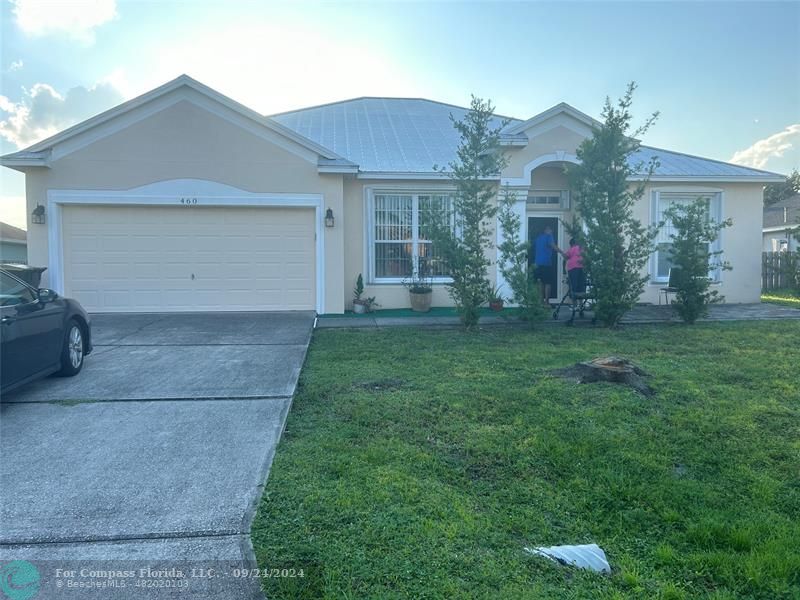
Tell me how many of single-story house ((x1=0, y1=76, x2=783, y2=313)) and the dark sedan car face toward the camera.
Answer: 1

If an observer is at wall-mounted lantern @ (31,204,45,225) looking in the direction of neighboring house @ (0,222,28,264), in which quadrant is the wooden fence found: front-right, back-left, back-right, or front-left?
back-right

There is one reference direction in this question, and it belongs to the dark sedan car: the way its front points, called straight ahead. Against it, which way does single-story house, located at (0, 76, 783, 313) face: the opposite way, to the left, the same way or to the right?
the opposite way

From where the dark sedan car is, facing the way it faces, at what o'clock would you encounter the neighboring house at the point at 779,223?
The neighboring house is roughly at 1 o'clock from the dark sedan car.

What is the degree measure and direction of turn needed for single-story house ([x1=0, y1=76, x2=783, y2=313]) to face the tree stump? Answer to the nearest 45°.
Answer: approximately 45° to its left

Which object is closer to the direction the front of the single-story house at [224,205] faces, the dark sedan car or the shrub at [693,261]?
the dark sedan car

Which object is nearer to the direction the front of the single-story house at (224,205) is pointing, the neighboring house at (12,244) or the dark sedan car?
the dark sedan car

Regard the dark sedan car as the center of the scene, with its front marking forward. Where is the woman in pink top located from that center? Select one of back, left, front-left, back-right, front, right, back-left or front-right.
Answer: front-right

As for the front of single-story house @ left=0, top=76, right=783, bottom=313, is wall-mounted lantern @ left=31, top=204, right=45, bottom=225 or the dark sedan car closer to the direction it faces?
the dark sedan car

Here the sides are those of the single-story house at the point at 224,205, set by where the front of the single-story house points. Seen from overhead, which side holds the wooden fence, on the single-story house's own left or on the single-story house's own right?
on the single-story house's own left

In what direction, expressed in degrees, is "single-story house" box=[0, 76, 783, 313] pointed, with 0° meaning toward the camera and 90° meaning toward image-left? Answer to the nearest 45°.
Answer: approximately 0°

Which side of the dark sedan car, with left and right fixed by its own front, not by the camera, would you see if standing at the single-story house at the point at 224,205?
front

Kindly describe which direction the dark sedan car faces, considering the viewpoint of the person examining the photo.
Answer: facing away from the viewer and to the right of the viewer

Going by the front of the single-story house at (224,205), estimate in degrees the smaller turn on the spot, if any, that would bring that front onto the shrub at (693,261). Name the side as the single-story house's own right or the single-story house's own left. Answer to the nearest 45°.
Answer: approximately 90° to the single-story house's own left

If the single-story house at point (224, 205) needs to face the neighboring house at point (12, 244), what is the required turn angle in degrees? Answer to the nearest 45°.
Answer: approximately 135° to its right

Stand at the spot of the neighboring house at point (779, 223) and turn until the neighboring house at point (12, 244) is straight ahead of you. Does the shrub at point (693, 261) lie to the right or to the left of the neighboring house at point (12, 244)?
left
